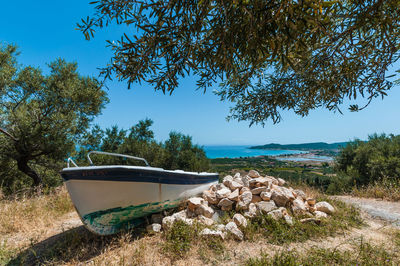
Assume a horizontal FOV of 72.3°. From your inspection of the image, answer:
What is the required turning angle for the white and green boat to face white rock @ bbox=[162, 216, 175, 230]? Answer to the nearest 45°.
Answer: approximately 135° to its left

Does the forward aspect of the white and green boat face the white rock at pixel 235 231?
no

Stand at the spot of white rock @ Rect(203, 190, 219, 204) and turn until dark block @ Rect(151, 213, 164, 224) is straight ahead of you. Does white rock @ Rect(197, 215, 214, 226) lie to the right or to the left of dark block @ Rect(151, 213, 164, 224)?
left

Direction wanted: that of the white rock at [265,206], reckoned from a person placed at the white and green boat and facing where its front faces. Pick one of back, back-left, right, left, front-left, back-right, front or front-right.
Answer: back-left

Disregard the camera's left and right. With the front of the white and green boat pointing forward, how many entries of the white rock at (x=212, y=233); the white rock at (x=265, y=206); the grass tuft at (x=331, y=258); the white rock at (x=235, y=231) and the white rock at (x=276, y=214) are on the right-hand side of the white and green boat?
0

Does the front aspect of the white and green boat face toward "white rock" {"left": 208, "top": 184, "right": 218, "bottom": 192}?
no

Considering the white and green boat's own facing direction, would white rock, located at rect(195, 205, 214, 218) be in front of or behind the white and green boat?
behind

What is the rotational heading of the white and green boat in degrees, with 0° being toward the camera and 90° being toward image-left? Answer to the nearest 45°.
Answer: approximately 45°

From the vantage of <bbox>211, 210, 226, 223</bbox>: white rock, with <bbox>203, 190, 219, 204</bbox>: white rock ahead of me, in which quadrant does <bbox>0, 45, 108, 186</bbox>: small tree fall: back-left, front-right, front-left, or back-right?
front-left

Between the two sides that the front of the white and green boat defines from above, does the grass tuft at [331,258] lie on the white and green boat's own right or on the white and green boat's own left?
on the white and green boat's own left

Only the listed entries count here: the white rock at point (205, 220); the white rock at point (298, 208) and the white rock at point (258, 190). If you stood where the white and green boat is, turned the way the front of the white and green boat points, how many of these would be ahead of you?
0

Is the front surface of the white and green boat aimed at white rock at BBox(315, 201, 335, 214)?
no

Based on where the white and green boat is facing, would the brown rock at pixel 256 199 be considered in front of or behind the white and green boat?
behind
